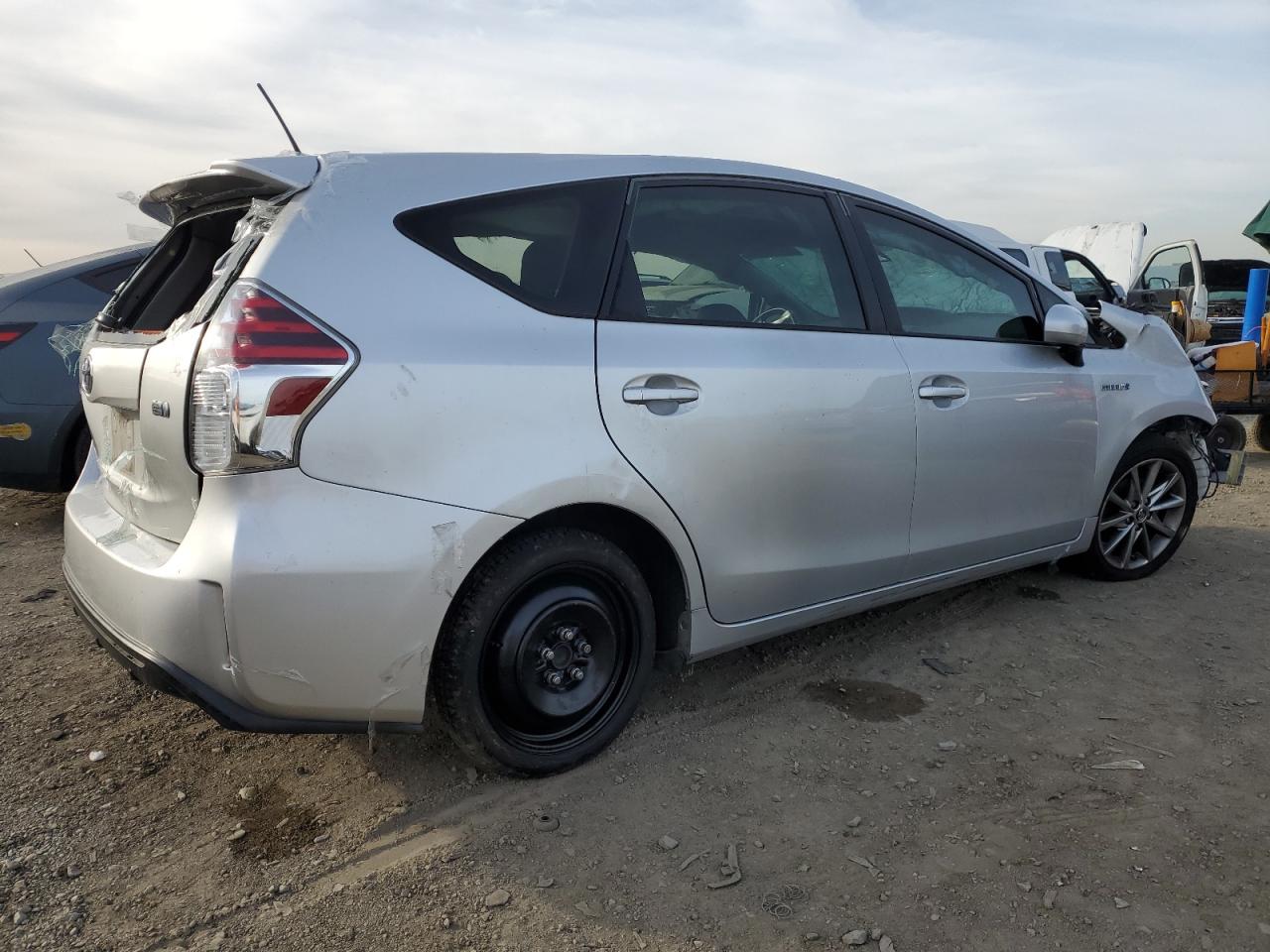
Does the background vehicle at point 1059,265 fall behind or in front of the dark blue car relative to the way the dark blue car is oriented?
in front

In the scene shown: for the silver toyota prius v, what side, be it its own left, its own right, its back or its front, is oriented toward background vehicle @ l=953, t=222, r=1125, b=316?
front

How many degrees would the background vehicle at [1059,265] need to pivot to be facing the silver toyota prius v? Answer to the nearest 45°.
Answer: approximately 90° to its right

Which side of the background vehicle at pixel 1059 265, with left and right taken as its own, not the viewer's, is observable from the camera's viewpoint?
right

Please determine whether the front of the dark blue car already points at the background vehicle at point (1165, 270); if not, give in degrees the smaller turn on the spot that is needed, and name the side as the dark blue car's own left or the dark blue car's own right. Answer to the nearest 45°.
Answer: approximately 45° to the dark blue car's own right

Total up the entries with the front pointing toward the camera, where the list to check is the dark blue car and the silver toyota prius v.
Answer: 0

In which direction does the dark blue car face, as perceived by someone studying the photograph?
facing away from the viewer and to the right of the viewer

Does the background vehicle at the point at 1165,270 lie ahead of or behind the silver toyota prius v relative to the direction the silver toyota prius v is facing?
ahead

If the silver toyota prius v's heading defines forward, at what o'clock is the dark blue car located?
The dark blue car is roughly at 9 o'clock from the silver toyota prius v.

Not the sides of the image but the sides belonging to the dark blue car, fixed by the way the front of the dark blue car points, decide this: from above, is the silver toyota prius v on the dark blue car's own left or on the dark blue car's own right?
on the dark blue car's own right

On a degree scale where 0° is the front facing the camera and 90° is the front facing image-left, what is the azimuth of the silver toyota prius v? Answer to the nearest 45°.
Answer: approximately 225°
